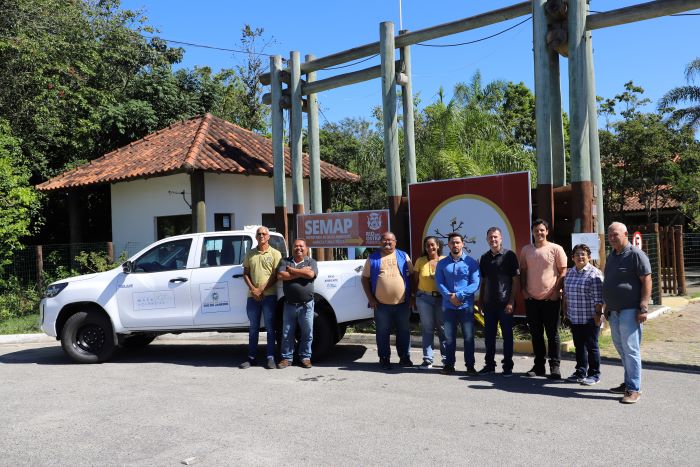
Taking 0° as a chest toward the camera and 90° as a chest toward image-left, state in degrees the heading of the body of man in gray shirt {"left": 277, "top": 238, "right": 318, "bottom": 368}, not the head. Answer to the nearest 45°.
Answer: approximately 0°

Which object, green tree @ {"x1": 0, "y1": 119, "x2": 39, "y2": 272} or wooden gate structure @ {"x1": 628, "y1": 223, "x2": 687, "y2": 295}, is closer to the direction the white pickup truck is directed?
the green tree

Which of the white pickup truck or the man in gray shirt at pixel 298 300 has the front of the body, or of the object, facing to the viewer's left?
the white pickup truck

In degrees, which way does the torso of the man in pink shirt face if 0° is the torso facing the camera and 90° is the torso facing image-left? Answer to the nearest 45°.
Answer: approximately 0°

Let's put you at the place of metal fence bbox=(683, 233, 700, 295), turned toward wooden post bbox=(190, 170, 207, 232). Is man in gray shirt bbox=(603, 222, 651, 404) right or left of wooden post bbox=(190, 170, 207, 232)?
left

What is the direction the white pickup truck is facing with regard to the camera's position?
facing to the left of the viewer

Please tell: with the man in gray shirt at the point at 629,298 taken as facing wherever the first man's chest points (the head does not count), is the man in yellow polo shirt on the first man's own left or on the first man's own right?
on the first man's own right

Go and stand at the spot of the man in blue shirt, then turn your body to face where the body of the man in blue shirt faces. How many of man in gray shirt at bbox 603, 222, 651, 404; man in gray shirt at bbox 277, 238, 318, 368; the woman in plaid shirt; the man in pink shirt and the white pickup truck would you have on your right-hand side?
2

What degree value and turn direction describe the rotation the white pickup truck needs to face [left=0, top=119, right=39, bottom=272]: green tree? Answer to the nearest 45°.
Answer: approximately 45° to its right
